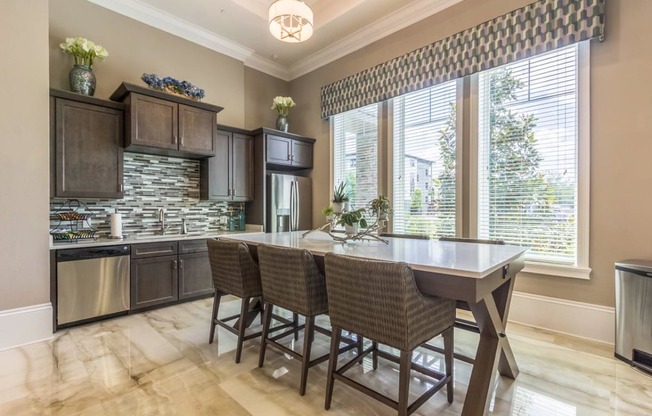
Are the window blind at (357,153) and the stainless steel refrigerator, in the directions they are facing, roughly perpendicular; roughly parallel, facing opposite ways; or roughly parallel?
roughly perpendicular

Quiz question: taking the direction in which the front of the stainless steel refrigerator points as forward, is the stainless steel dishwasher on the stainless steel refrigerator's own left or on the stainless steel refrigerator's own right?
on the stainless steel refrigerator's own right

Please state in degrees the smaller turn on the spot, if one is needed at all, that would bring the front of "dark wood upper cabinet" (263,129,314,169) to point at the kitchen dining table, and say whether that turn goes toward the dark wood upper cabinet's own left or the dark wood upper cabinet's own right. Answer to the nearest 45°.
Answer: approximately 45° to the dark wood upper cabinet's own right

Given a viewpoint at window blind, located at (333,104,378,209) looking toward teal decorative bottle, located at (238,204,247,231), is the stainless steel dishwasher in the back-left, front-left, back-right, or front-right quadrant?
front-left

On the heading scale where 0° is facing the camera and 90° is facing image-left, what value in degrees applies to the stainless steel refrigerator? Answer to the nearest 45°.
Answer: approximately 315°

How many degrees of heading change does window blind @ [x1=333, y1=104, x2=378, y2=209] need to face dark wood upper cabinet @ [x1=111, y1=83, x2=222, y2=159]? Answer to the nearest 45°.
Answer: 0° — it already faces it

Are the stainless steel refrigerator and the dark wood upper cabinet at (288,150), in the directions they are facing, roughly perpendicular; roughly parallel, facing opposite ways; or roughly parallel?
roughly parallel

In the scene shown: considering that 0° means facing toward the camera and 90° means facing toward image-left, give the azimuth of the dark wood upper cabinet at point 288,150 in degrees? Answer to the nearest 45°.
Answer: approximately 315°

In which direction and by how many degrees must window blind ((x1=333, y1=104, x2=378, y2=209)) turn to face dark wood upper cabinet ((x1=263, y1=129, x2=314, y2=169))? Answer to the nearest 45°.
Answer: approximately 45° to its right

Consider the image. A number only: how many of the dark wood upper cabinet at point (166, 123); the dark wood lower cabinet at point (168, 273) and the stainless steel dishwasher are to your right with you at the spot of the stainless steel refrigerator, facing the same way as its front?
3

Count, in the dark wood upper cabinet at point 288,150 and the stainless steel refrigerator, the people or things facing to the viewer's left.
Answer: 0

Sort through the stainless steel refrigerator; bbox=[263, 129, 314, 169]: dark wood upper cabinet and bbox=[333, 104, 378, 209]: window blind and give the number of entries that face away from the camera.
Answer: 0

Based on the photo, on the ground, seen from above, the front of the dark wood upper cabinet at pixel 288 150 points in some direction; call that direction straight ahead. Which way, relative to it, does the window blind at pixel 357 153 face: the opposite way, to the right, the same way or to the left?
to the right

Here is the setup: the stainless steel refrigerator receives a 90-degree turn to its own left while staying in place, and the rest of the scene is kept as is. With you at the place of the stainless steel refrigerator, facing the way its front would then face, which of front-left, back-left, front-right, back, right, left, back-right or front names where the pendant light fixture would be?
back-right

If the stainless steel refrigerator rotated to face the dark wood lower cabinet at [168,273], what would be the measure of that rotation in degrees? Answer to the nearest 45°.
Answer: approximately 90° to its right
